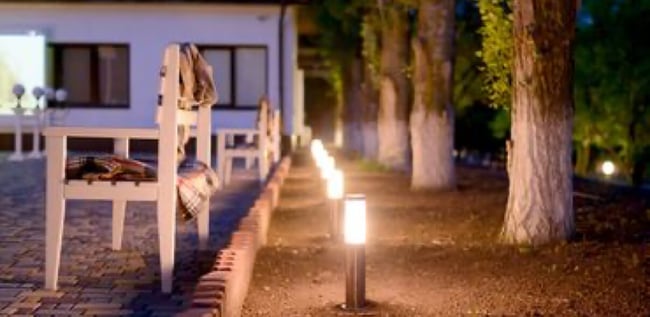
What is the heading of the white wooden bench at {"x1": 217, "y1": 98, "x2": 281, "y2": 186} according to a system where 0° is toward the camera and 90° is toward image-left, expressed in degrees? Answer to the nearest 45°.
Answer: approximately 90°

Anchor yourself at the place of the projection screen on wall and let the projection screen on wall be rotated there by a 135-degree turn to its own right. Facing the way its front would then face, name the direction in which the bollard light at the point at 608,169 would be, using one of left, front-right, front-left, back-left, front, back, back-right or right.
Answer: back-right

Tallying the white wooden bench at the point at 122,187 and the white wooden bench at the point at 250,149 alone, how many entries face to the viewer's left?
2

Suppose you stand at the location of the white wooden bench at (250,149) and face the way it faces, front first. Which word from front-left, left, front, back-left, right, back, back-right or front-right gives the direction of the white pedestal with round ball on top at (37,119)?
front-right

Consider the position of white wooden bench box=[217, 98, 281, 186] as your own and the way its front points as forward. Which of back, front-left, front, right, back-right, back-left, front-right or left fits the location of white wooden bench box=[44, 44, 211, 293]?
left

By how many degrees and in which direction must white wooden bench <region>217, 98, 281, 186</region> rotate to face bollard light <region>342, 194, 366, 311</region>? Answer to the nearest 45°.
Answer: approximately 90° to its left

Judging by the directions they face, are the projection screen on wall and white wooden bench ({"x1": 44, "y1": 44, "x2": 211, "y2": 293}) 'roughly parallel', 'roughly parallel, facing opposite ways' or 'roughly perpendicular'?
roughly perpendicular

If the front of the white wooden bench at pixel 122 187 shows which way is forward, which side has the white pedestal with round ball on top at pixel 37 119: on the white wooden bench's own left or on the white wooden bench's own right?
on the white wooden bench's own right

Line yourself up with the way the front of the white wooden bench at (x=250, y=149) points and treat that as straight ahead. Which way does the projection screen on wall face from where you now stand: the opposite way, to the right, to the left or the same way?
to the left

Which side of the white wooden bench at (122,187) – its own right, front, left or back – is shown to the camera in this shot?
left

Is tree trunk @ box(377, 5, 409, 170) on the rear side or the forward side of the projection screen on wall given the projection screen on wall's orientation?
on the forward side
